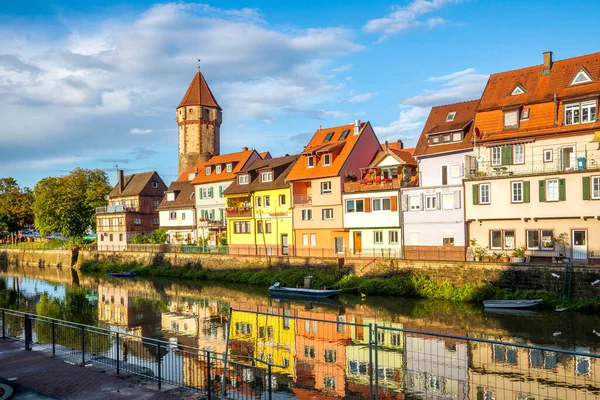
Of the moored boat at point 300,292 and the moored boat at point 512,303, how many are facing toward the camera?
0

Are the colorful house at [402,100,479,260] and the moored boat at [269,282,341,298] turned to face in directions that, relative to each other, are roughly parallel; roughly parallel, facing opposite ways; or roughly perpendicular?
roughly perpendicular

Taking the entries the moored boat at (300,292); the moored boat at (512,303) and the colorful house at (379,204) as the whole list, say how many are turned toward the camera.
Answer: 1

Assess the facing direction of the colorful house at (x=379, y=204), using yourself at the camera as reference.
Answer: facing the viewer

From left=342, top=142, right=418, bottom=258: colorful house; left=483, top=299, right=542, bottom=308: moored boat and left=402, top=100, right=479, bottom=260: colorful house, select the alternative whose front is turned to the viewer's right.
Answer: the moored boat

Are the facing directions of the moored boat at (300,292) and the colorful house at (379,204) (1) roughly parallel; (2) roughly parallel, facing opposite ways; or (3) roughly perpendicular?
roughly perpendicular

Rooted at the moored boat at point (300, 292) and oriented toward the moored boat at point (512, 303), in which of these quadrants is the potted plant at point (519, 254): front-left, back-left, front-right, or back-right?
front-left

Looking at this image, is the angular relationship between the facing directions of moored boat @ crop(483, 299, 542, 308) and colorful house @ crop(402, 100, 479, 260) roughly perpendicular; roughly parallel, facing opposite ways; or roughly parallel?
roughly perpendicular
